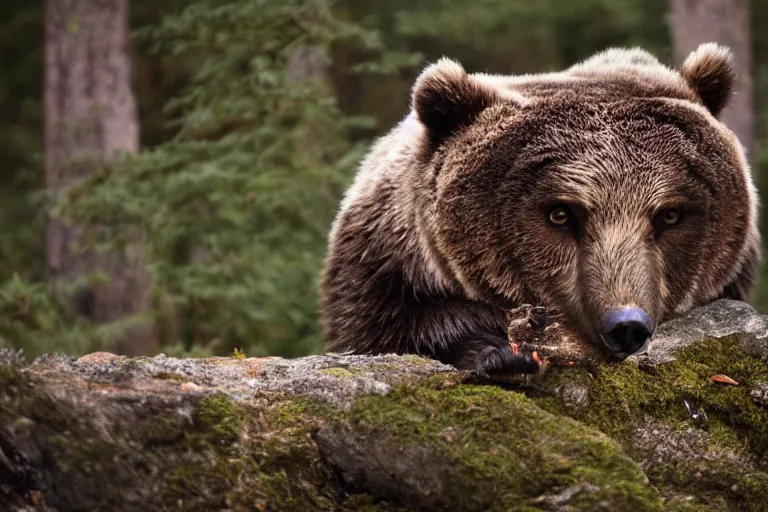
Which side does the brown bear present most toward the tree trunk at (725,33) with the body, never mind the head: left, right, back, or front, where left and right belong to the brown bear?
back

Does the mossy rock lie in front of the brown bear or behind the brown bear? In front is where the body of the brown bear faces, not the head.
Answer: in front

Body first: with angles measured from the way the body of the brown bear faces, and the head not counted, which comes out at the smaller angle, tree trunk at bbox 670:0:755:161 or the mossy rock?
the mossy rock

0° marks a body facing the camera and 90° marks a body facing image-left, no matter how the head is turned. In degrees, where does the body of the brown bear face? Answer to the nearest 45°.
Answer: approximately 0°

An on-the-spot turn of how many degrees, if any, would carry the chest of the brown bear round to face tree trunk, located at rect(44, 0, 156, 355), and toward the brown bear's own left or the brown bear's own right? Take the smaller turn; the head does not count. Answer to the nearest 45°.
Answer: approximately 135° to the brown bear's own right
